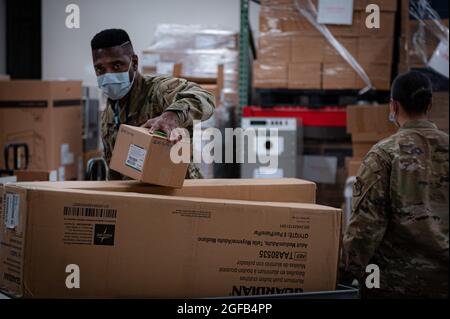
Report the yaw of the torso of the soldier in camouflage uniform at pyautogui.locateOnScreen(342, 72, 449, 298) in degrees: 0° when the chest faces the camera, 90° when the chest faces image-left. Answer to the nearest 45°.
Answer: approximately 135°

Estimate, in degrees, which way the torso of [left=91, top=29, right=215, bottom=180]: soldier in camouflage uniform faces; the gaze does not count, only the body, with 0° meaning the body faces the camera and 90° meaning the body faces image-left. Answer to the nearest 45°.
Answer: approximately 45°

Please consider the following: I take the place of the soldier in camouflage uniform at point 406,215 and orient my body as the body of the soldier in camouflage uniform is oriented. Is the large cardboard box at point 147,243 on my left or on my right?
on my left

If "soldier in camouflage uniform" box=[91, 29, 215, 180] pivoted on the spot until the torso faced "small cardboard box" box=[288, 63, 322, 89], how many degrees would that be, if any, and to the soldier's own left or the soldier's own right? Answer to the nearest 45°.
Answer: approximately 180°

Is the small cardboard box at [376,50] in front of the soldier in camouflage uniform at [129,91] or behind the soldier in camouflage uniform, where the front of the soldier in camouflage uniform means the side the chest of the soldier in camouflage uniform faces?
behind

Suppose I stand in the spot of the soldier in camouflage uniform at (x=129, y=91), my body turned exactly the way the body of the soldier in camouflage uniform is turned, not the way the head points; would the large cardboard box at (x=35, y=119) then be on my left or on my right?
on my right

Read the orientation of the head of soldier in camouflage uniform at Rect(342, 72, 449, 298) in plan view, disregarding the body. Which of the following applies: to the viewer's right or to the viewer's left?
to the viewer's left

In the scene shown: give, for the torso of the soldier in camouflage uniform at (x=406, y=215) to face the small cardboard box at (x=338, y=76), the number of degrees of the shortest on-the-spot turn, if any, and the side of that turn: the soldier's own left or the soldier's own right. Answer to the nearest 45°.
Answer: approximately 45° to the soldier's own right

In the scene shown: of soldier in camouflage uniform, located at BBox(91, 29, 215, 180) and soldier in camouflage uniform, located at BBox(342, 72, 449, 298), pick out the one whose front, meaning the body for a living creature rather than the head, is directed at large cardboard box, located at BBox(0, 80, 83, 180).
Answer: soldier in camouflage uniform, located at BBox(342, 72, 449, 298)
